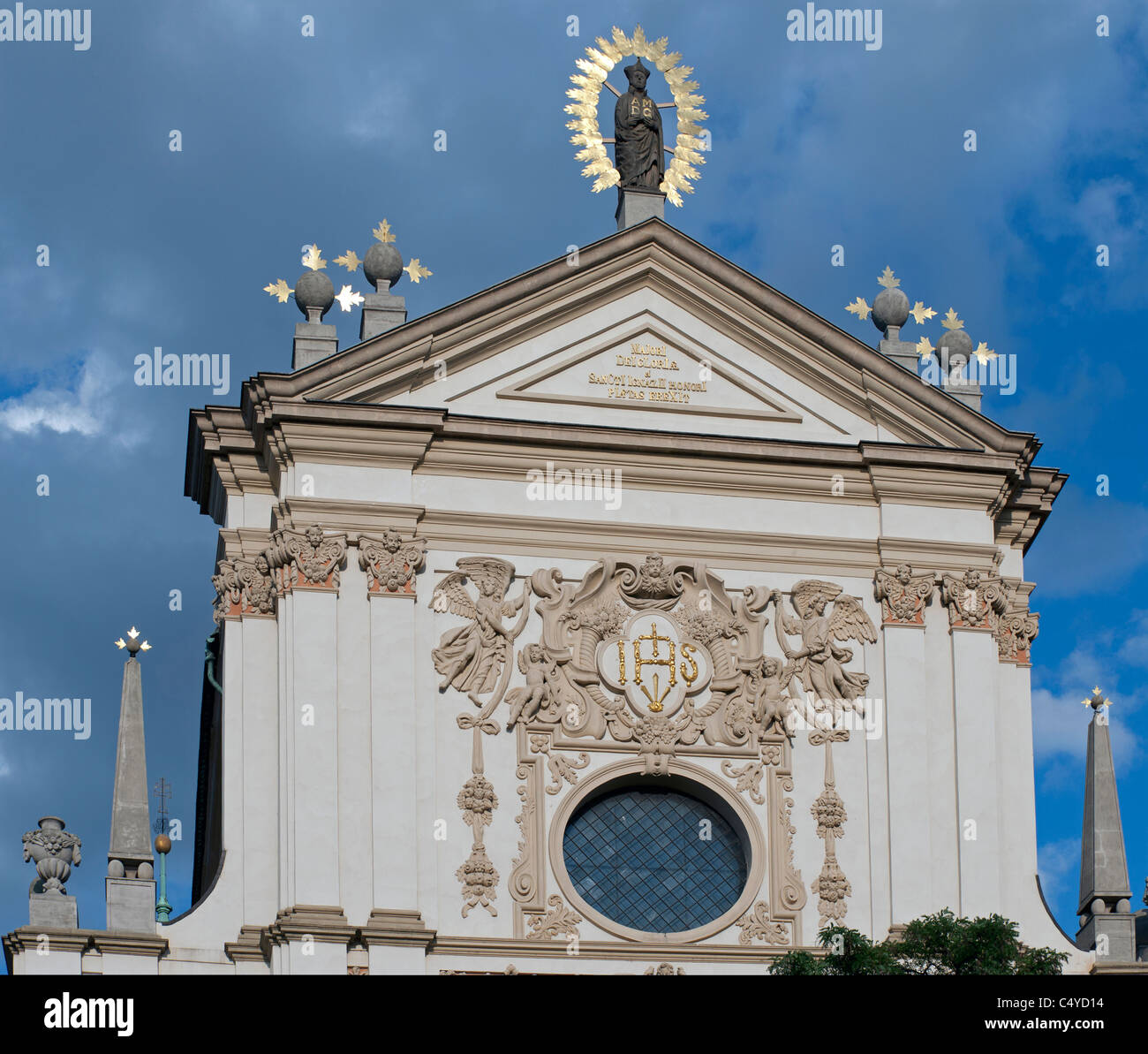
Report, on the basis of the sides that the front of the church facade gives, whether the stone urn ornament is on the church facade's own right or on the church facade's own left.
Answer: on the church facade's own right

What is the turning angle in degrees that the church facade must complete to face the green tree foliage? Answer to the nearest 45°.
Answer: approximately 45° to its left

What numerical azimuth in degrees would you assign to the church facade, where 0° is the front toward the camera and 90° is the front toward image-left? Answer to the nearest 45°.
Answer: approximately 0°
